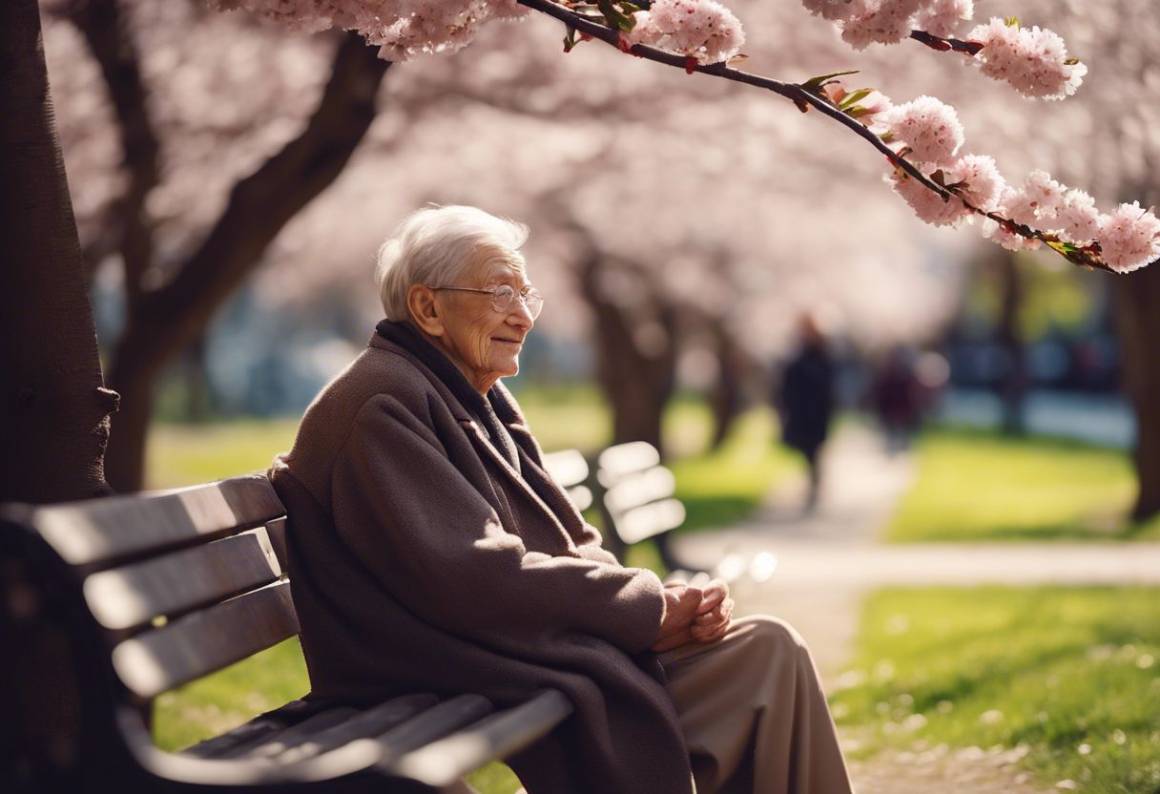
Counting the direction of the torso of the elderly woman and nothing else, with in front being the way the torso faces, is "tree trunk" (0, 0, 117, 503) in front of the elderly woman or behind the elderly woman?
behind

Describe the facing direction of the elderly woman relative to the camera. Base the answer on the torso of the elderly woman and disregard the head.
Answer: to the viewer's right

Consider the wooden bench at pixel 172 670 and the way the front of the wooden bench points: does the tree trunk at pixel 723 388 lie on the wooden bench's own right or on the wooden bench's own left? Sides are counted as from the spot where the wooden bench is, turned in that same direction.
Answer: on the wooden bench's own left

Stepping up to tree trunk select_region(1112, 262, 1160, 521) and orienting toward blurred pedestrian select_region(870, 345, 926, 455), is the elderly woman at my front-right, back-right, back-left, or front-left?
back-left

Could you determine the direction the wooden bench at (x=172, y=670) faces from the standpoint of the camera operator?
facing the viewer and to the right of the viewer

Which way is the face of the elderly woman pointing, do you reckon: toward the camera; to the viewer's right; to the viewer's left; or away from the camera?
to the viewer's right

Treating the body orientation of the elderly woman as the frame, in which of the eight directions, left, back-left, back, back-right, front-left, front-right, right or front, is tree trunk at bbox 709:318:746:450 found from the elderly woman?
left

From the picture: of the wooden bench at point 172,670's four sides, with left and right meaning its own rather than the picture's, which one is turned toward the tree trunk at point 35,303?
back

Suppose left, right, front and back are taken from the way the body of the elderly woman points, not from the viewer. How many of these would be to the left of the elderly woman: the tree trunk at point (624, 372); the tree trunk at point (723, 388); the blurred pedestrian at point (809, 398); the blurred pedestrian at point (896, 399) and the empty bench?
5

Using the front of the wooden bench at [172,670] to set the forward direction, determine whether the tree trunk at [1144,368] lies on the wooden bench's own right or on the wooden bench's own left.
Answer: on the wooden bench's own left

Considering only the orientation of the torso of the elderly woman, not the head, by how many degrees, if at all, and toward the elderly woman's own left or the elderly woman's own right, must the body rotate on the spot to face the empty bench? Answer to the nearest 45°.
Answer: approximately 90° to the elderly woman's own left

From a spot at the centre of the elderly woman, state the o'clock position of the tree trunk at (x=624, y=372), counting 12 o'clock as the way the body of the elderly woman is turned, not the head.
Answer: The tree trunk is roughly at 9 o'clock from the elderly woman.
